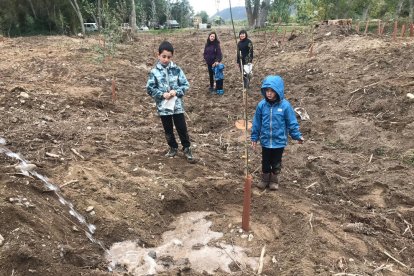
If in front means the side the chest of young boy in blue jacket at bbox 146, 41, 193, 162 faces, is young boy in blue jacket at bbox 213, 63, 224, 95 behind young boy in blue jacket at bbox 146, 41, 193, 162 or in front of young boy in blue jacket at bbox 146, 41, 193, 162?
behind

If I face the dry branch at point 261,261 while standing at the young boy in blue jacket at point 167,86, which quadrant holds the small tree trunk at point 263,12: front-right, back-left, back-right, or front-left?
back-left

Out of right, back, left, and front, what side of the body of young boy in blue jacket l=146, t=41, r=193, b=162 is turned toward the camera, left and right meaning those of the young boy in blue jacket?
front

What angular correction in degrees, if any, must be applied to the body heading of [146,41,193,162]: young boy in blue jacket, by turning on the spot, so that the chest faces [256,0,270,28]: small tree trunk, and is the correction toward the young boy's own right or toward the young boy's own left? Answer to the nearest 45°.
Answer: approximately 180°

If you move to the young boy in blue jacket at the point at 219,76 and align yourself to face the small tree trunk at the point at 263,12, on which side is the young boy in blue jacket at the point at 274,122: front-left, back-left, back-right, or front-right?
back-right

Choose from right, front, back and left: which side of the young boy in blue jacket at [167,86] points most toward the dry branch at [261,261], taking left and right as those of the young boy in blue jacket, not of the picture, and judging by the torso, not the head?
front

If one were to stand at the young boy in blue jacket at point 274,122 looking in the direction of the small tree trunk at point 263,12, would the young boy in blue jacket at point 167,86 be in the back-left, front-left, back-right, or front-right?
front-left

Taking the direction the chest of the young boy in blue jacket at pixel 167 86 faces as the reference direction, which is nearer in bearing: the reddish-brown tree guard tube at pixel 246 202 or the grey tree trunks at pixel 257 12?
the reddish-brown tree guard tube

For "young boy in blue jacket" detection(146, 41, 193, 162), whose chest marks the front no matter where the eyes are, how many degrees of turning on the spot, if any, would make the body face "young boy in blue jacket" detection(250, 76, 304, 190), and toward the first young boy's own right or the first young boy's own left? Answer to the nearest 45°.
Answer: approximately 45° to the first young boy's own left

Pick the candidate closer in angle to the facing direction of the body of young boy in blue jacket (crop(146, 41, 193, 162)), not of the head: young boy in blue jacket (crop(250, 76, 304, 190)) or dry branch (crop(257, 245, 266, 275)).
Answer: the dry branch

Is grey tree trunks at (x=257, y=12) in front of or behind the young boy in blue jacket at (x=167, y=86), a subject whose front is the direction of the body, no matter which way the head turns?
behind

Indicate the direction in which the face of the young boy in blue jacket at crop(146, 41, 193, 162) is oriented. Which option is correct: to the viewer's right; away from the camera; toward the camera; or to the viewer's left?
toward the camera
